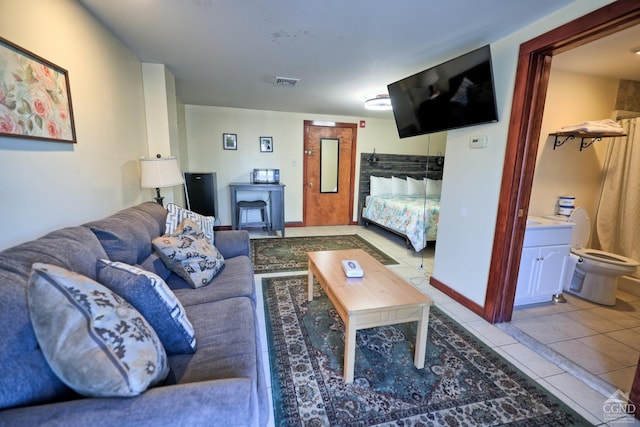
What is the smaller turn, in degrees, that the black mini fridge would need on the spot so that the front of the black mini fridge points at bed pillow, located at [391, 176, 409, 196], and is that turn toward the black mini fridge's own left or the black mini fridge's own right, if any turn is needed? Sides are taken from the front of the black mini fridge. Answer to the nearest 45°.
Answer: approximately 90° to the black mini fridge's own left

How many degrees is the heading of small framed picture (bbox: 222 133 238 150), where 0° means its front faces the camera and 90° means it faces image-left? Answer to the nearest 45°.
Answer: approximately 0°

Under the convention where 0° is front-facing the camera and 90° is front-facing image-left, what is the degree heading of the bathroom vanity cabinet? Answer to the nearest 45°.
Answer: approximately 0°

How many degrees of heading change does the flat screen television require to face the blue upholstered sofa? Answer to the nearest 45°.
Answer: approximately 45° to its left

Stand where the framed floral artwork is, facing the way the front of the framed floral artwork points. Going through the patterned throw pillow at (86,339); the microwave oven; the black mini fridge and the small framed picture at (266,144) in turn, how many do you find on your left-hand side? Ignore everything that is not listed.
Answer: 3

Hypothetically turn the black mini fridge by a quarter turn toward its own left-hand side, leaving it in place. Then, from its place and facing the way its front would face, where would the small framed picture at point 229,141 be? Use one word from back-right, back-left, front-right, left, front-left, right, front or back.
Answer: front-left

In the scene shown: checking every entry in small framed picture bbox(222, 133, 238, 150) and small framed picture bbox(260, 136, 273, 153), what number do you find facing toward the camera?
2

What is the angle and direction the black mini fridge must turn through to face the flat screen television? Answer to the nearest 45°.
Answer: approximately 45° to its left

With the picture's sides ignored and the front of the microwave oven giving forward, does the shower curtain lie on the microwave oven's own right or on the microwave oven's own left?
on the microwave oven's own left

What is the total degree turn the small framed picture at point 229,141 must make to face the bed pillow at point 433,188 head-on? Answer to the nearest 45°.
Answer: approximately 90° to its left
